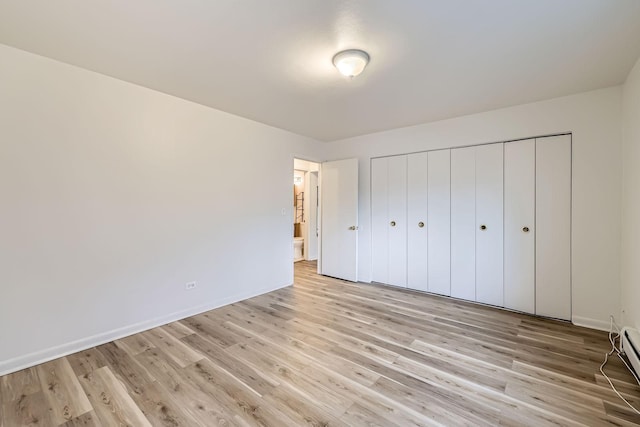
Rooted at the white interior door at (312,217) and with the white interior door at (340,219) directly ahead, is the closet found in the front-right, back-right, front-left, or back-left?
front-left

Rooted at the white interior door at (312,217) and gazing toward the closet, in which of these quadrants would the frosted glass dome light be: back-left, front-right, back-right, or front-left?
front-right

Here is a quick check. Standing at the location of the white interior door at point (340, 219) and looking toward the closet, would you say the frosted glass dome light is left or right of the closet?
right

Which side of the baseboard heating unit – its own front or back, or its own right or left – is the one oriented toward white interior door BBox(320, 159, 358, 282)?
front

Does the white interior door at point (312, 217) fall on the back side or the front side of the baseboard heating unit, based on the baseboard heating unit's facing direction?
on the front side

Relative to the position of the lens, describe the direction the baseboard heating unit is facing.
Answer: facing to the left of the viewer
